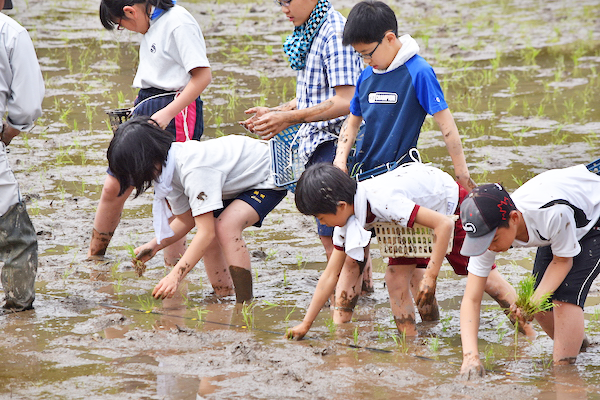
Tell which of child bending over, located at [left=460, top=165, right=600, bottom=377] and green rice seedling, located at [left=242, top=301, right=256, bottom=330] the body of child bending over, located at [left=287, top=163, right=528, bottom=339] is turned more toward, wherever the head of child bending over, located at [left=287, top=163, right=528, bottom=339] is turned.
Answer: the green rice seedling

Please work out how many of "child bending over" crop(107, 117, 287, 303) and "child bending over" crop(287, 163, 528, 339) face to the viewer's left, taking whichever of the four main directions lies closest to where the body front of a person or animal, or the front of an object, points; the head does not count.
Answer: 2

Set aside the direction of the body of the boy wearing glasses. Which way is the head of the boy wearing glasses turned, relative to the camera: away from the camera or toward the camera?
toward the camera

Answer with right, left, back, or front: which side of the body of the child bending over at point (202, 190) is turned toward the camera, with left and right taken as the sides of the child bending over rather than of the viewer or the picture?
left

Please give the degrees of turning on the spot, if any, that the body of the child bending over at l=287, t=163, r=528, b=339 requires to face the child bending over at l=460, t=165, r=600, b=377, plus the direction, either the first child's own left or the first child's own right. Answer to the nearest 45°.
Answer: approximately 180°

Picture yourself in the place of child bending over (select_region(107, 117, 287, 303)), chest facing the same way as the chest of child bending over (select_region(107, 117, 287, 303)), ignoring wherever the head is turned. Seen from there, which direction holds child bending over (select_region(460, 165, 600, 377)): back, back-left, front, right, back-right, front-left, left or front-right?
back-left

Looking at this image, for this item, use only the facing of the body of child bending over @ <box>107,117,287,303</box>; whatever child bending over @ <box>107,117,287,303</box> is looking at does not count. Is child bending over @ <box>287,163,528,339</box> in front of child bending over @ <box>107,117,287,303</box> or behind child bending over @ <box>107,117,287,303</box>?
behind

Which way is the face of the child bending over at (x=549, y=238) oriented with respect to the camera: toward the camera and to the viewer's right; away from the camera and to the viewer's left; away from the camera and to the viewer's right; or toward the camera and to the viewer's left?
toward the camera and to the viewer's left

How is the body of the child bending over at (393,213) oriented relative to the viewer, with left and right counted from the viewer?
facing to the left of the viewer

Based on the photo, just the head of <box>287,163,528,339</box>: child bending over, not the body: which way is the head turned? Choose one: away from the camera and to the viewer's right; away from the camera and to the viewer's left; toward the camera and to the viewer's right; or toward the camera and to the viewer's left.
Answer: toward the camera and to the viewer's left

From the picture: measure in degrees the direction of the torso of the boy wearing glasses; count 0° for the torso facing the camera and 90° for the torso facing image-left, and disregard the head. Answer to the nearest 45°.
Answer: approximately 45°

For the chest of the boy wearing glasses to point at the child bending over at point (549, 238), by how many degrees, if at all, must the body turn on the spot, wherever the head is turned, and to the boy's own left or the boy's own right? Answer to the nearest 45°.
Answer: approximately 90° to the boy's own left

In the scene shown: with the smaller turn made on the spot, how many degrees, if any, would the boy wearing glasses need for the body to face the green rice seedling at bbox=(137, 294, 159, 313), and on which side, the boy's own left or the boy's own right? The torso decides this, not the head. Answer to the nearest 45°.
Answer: approximately 45° to the boy's own right
